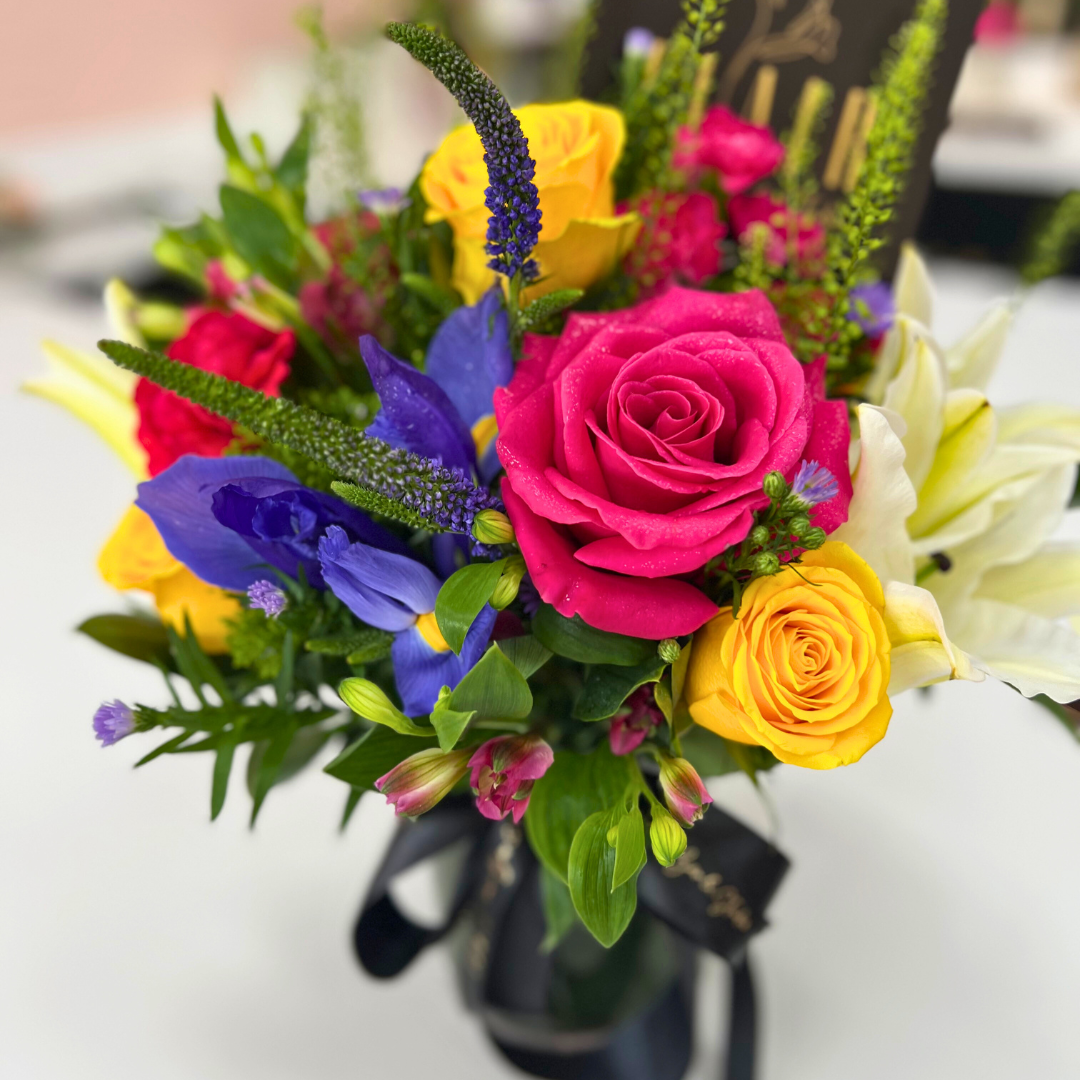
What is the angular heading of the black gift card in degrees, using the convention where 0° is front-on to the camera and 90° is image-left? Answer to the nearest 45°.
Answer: approximately 0°

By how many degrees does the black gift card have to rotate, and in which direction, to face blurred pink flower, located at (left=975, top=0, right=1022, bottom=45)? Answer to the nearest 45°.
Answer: approximately 180°
